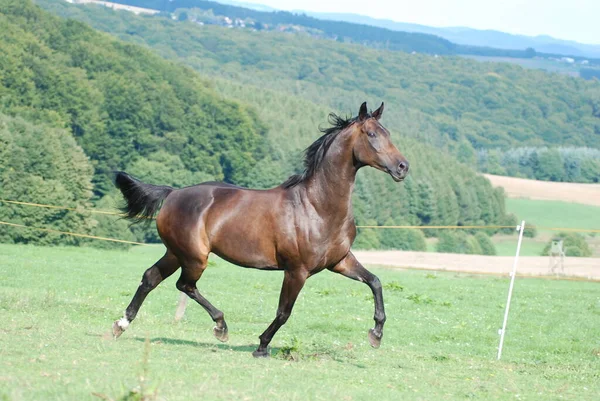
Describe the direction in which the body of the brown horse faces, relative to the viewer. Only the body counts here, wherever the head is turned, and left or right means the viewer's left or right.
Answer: facing to the right of the viewer
